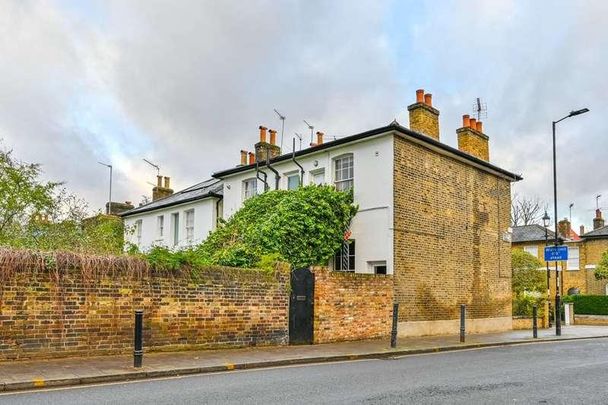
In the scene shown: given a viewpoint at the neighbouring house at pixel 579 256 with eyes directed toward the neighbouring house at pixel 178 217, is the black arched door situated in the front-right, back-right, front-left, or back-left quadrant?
front-left

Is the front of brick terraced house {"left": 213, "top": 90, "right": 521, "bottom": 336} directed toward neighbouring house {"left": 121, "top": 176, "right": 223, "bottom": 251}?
no

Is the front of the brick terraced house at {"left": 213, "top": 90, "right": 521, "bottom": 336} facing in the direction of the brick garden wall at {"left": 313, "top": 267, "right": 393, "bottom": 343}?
no

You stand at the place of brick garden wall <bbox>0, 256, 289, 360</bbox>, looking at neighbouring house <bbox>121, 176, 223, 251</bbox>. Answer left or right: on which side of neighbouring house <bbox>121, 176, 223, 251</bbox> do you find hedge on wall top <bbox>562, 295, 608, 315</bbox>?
right
